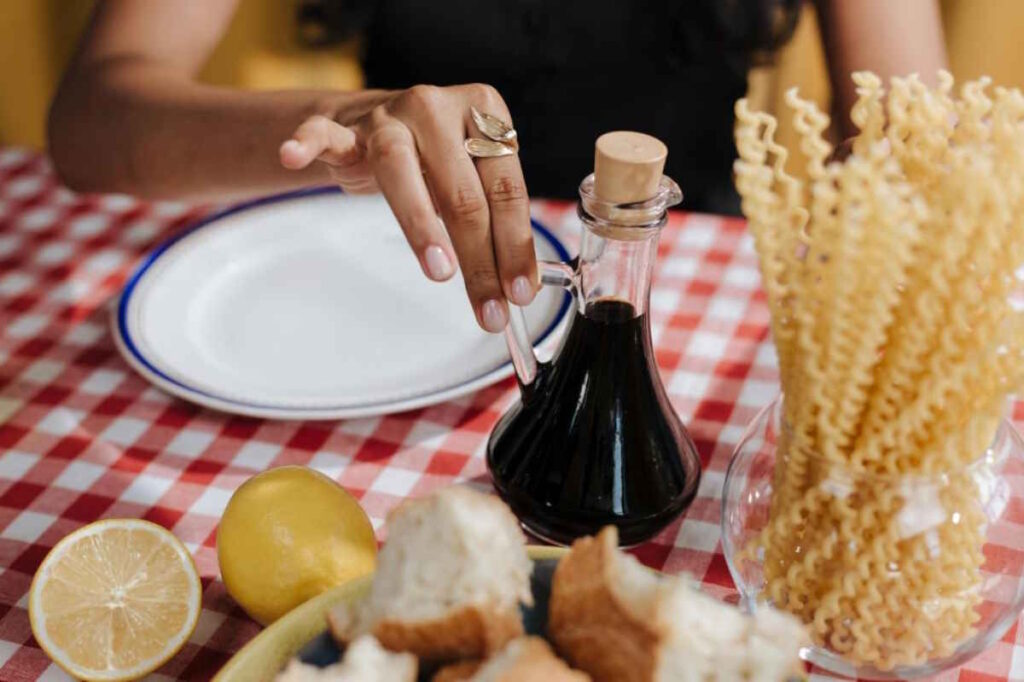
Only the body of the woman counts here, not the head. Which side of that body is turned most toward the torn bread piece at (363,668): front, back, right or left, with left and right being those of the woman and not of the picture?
front

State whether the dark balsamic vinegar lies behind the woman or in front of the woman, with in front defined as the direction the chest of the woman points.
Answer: in front

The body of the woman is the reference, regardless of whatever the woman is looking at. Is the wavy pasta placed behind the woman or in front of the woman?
in front

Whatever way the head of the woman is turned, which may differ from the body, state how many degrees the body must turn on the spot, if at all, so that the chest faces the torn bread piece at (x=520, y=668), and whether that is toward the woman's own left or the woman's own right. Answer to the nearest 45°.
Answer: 0° — they already face it

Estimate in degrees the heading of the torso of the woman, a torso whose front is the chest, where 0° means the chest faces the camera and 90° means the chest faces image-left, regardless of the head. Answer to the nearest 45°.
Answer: approximately 0°

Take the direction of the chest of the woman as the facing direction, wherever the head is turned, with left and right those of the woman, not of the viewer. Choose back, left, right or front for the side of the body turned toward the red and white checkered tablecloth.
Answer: front

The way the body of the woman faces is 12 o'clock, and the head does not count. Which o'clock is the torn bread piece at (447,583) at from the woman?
The torn bread piece is roughly at 12 o'clock from the woman.
